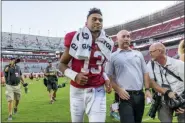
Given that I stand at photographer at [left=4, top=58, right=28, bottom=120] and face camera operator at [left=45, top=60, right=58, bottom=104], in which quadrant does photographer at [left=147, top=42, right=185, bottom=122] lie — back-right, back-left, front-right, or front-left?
back-right

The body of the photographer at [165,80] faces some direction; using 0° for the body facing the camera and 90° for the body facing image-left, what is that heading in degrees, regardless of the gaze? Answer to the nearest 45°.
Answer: approximately 45°

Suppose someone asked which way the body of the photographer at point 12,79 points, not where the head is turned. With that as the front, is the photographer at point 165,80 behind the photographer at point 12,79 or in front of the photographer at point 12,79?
in front

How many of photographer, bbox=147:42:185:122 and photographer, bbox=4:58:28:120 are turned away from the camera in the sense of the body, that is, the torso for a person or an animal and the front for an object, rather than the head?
0

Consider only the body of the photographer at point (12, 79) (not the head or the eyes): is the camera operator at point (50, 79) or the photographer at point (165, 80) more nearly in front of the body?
the photographer

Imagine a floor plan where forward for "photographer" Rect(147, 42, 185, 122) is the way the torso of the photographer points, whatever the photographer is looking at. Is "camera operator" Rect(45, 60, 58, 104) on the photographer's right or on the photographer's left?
on the photographer's right
